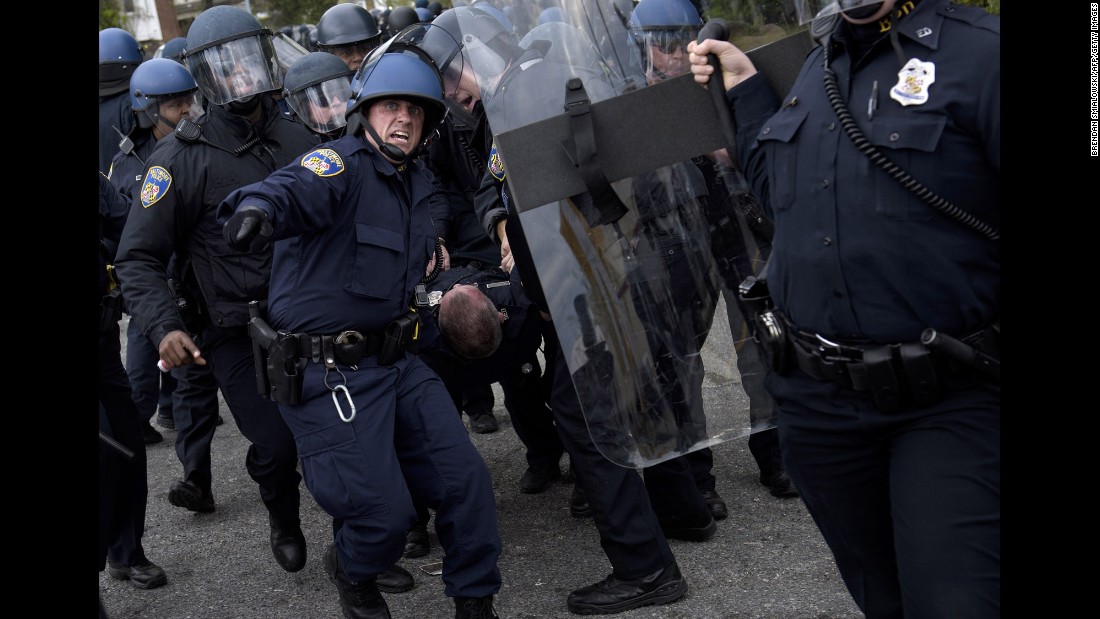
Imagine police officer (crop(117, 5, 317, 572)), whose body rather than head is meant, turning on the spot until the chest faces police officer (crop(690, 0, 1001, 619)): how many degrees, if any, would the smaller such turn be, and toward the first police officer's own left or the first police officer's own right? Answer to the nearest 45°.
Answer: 0° — they already face them

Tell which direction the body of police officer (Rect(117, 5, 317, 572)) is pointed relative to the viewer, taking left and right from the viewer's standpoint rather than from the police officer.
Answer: facing the viewer and to the right of the viewer

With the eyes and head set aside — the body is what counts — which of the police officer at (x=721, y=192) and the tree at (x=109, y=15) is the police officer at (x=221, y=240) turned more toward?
the police officer

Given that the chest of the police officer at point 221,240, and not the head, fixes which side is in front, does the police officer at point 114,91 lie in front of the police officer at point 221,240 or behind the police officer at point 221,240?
behind

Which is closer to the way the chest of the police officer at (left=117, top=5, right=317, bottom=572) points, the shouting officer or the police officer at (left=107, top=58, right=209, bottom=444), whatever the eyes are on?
the shouting officer

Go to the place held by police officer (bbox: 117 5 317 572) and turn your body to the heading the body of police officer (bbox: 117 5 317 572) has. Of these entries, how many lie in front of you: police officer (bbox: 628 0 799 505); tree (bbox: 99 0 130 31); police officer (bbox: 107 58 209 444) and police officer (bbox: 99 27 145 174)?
1

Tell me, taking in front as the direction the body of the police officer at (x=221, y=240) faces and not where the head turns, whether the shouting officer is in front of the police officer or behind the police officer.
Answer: in front
